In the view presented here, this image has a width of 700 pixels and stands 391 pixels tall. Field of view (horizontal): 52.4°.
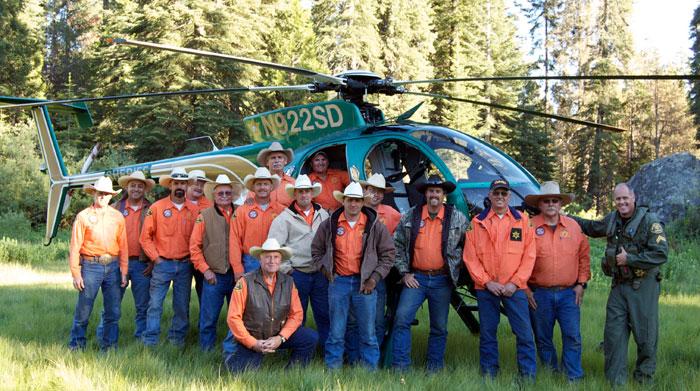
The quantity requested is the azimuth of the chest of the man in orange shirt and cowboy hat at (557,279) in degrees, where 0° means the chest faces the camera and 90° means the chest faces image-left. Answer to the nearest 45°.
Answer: approximately 0°

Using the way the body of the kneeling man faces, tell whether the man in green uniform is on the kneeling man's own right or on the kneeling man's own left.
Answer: on the kneeling man's own left

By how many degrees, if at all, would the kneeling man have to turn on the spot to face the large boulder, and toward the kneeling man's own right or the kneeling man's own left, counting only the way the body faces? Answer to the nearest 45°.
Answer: approximately 135° to the kneeling man's own left

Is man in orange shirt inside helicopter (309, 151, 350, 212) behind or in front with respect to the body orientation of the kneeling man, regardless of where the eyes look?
behind

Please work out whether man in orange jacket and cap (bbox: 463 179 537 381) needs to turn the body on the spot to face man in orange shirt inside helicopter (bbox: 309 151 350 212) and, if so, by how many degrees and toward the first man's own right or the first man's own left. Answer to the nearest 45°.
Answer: approximately 135° to the first man's own right

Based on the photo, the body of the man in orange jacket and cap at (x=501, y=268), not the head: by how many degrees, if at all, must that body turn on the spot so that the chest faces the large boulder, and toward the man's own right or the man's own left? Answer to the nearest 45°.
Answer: approximately 180°

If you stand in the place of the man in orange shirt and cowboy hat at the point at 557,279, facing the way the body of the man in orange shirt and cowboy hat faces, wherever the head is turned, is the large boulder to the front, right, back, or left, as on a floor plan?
back

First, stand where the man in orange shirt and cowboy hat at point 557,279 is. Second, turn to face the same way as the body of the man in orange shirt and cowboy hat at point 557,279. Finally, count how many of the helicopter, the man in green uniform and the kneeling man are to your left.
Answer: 1

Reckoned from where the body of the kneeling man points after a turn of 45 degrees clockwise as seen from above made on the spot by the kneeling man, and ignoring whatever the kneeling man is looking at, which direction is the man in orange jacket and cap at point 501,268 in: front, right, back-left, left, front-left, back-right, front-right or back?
back-left

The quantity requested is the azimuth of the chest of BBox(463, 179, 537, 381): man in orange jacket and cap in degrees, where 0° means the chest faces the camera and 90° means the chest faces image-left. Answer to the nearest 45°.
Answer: approximately 0°
